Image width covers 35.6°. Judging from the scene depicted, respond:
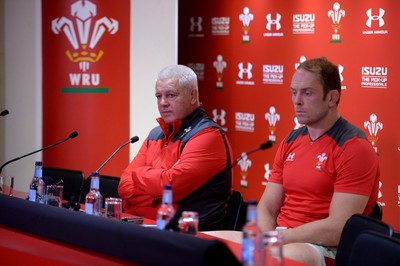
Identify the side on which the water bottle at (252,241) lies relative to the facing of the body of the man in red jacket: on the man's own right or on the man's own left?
on the man's own left

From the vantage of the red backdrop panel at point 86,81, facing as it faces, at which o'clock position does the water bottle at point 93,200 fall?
The water bottle is roughly at 12 o'clock from the red backdrop panel.

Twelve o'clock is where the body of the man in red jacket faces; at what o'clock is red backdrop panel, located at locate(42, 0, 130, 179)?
The red backdrop panel is roughly at 4 o'clock from the man in red jacket.

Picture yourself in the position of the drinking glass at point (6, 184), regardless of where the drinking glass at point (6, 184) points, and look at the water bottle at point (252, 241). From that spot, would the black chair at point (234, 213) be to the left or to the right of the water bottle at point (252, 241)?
left

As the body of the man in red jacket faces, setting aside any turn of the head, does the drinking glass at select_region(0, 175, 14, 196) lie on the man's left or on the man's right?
on the man's right

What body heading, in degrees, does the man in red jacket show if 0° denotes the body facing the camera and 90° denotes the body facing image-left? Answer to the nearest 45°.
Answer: approximately 45°

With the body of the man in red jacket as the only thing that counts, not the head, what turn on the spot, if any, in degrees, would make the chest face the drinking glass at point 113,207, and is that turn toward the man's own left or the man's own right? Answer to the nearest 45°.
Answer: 0° — they already face it

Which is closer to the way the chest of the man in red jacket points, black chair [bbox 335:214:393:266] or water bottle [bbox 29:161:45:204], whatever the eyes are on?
the water bottle

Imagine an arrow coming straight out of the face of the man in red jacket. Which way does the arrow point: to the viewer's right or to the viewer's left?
to the viewer's left

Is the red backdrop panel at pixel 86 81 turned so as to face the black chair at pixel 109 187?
yes
